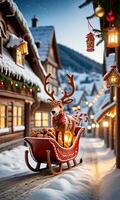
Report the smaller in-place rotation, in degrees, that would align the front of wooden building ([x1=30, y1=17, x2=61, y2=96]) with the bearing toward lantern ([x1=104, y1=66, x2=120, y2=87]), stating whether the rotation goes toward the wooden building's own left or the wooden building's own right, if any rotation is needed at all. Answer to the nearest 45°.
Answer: approximately 45° to the wooden building's own right

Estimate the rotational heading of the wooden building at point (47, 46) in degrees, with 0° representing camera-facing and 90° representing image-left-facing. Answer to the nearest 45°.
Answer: approximately 315°

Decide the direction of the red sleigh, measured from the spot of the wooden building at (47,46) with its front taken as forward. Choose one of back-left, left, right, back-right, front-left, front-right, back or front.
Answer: front-right
